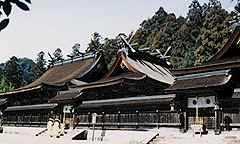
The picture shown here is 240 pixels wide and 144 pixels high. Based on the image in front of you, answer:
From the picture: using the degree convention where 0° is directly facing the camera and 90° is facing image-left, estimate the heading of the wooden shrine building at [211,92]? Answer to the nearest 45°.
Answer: approximately 45°

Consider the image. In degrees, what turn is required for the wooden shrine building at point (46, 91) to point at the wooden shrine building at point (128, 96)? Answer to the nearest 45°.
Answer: approximately 90° to its left

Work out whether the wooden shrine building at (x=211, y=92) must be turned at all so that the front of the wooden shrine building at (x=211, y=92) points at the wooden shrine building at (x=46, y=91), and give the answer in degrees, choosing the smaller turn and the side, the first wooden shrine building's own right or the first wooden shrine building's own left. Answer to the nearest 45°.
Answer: approximately 90° to the first wooden shrine building's own right

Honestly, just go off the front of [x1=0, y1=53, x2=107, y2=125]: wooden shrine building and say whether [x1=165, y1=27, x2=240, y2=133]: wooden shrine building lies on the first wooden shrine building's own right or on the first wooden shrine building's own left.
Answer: on the first wooden shrine building's own left

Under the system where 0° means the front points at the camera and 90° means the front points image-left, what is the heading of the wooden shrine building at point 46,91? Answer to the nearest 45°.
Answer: approximately 45°

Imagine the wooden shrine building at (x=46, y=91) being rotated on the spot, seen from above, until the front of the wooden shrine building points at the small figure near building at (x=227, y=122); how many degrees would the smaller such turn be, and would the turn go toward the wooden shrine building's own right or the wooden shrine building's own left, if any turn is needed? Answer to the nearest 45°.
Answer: approximately 90° to the wooden shrine building's own left

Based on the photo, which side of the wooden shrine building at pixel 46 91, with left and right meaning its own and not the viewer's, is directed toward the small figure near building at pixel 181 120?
left
